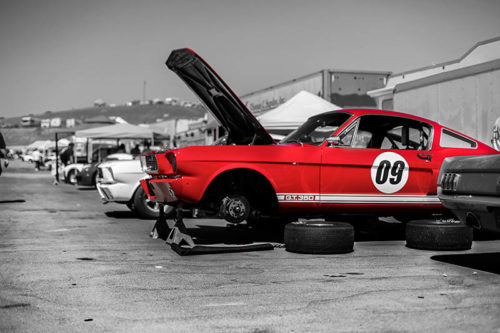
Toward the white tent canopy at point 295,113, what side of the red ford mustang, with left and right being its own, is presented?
right

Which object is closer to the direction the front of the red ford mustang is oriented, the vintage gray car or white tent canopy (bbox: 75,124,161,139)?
the white tent canopy

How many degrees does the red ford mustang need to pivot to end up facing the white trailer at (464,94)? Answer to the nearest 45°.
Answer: approximately 135° to its right

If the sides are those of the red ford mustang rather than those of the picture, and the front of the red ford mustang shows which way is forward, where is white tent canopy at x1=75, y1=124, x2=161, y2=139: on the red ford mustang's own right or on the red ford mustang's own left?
on the red ford mustang's own right

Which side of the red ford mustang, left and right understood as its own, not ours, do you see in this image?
left
